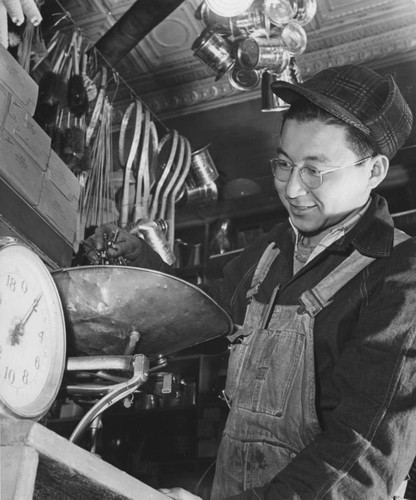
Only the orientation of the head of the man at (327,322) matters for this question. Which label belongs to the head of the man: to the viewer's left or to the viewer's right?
to the viewer's left

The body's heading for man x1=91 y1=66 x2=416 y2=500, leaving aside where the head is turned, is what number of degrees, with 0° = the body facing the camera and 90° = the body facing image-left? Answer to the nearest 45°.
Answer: approximately 45°
